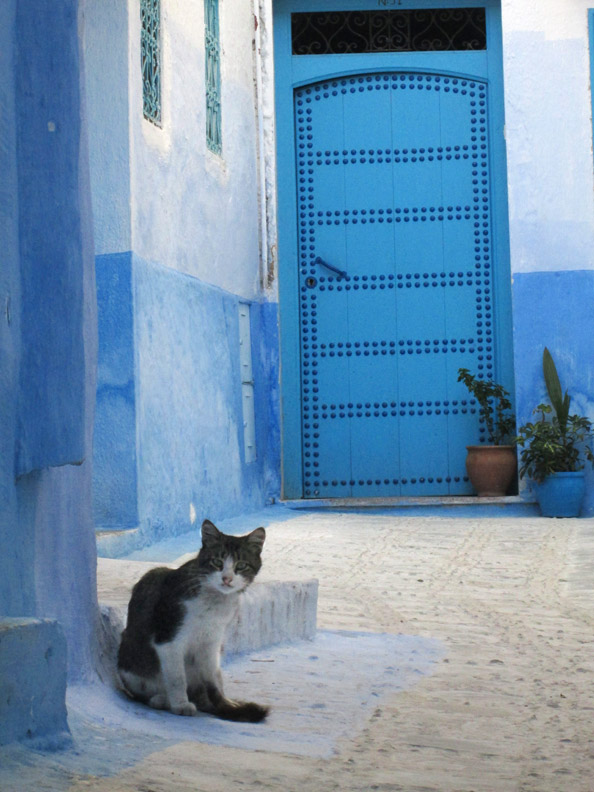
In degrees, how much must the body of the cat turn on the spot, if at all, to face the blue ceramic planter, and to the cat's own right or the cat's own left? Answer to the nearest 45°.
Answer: approximately 90° to the cat's own left

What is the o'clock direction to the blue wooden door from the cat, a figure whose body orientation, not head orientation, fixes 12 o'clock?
The blue wooden door is roughly at 8 o'clock from the cat.

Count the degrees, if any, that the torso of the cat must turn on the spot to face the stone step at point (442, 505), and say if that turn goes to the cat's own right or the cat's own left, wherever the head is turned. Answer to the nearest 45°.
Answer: approximately 135° to the cat's own left

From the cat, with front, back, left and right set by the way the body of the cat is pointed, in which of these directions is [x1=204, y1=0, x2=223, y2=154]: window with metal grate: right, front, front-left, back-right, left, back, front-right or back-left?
back-left

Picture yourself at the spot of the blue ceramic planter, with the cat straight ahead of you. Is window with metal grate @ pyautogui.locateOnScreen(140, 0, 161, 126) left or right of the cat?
right

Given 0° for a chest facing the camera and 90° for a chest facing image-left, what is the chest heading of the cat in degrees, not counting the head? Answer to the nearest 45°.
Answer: approximately 315°

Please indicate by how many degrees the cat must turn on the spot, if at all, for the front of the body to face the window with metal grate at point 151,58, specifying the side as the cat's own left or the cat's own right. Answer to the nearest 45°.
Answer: approximately 135° to the cat's own left

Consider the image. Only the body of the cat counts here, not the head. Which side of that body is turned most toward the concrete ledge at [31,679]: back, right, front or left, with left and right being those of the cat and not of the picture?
right

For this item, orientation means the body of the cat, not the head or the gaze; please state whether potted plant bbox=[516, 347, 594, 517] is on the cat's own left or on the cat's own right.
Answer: on the cat's own left
